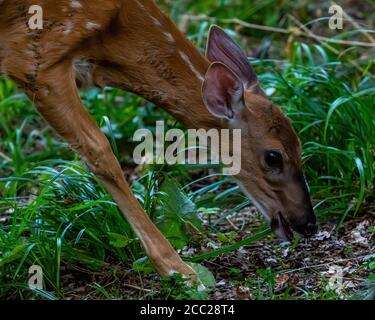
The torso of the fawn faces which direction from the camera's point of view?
to the viewer's right
